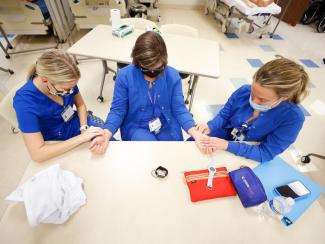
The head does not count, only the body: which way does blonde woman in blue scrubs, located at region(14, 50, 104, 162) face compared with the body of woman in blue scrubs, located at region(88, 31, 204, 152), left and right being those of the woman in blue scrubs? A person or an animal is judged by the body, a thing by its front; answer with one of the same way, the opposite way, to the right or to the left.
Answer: to the left

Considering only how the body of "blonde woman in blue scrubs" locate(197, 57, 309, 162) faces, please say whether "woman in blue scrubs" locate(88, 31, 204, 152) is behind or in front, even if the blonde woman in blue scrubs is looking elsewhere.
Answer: in front

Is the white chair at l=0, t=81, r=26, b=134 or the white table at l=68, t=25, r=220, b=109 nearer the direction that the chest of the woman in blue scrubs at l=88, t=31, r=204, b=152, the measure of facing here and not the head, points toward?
the white chair

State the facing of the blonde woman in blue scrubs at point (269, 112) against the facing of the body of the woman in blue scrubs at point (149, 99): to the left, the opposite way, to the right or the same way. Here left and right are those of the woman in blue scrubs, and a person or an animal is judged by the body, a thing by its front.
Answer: to the right

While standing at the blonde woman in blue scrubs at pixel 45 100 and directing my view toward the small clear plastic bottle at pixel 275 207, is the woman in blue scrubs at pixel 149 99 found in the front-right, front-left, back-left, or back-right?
front-left

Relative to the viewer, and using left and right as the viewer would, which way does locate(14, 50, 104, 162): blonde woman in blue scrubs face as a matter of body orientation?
facing the viewer and to the right of the viewer

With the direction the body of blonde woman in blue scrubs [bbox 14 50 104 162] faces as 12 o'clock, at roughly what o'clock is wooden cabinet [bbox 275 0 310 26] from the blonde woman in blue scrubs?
The wooden cabinet is roughly at 10 o'clock from the blonde woman in blue scrubs.

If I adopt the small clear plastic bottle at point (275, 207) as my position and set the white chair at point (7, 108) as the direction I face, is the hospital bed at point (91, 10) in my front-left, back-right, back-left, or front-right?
front-right

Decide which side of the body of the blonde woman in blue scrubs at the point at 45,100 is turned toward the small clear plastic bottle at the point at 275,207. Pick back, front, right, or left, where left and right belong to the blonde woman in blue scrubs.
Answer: front

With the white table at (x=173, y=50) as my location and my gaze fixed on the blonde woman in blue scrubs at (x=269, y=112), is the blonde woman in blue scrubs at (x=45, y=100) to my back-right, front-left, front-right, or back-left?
front-right

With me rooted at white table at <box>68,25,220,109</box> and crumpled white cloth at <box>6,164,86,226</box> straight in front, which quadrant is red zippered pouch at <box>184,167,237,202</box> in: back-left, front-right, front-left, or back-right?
front-left

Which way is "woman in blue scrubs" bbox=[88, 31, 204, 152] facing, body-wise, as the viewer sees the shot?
toward the camera
